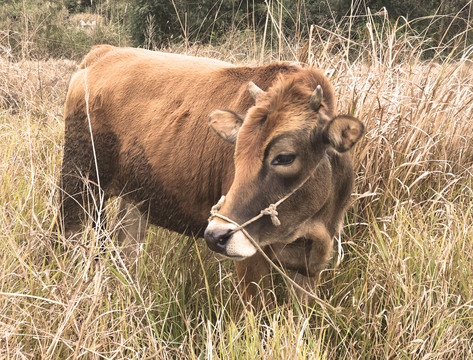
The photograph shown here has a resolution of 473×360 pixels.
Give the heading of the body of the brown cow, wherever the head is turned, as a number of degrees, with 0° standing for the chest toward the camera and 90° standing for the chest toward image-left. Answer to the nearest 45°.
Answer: approximately 315°
